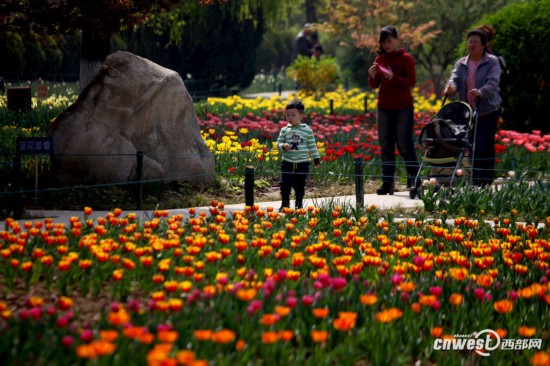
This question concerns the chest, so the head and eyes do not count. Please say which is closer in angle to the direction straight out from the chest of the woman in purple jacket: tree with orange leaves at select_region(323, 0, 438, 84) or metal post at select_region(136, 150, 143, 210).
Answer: the metal post

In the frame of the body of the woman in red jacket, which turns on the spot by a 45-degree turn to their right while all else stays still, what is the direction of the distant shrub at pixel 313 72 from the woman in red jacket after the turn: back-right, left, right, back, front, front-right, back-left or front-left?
right

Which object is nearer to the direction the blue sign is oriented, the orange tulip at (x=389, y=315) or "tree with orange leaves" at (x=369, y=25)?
the orange tulip

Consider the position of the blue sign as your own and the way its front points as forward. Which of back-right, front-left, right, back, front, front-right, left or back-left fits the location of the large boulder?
back-left

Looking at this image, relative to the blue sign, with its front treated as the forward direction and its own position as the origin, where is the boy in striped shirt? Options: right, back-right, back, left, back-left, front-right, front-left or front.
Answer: left

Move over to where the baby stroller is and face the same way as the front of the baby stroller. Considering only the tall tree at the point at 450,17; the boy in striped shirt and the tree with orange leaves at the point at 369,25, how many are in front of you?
1

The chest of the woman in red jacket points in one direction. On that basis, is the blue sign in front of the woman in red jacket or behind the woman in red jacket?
in front

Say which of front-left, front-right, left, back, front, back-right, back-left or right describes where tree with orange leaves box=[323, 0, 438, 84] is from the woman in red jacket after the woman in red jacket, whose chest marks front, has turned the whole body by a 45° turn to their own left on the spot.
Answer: back

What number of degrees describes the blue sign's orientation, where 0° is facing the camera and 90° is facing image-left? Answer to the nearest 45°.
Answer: approximately 0°

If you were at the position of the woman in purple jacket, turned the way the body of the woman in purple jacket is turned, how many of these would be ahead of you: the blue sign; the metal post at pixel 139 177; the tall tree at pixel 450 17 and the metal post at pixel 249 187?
3

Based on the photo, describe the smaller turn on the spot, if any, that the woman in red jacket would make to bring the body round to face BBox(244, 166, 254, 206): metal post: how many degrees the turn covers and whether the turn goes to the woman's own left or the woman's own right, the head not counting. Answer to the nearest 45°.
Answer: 0° — they already face it

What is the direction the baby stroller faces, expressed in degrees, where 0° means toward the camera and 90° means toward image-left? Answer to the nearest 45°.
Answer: approximately 45°

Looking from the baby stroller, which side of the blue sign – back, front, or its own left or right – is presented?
left
